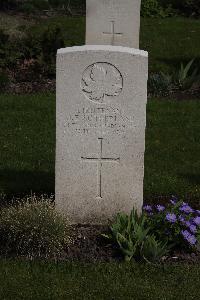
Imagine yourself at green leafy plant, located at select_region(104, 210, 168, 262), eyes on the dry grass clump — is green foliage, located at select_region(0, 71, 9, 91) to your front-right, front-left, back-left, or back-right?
front-right

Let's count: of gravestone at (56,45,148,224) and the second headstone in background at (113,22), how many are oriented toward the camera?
2

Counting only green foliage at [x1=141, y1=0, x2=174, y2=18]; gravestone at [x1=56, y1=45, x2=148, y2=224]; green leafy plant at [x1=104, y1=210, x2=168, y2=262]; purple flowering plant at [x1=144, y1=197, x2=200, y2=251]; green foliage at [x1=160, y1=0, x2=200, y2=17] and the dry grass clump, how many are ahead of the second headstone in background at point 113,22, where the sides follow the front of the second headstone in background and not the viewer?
4

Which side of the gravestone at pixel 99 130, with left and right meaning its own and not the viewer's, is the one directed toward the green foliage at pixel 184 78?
back

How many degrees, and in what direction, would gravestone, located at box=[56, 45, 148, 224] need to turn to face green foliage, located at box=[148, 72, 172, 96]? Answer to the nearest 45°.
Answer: approximately 180°

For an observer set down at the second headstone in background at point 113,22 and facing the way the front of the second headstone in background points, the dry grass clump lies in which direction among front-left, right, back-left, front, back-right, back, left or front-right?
front

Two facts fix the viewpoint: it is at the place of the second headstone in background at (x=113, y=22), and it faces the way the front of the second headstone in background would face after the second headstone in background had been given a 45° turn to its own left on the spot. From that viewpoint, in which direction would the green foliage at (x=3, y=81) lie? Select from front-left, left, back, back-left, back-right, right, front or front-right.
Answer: back-right

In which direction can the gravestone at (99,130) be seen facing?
toward the camera

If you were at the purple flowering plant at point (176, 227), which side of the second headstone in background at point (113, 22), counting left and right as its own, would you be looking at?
front

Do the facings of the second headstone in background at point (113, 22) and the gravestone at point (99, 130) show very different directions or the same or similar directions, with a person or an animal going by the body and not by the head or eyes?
same or similar directions

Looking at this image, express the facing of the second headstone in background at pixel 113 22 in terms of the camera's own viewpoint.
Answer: facing the viewer

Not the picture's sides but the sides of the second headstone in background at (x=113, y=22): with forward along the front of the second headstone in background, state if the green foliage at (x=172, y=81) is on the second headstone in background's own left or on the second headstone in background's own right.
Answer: on the second headstone in background's own left
